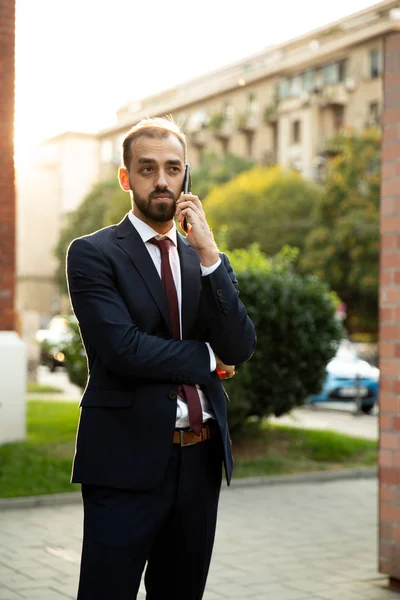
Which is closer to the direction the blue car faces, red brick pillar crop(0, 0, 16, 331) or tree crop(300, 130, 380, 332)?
the red brick pillar

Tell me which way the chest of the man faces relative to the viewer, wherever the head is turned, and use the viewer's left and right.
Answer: facing the viewer and to the right of the viewer

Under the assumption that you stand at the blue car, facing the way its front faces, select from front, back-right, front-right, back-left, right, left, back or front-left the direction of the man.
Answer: front

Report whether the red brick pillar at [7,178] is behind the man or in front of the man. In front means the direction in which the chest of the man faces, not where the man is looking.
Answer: behind

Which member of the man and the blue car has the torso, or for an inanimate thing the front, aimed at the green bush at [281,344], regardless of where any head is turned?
the blue car

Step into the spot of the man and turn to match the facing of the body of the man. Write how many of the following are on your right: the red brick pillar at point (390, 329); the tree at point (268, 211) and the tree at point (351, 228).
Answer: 0

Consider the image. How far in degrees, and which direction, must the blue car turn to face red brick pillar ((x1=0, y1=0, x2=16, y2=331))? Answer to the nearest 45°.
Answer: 0° — it already faces it

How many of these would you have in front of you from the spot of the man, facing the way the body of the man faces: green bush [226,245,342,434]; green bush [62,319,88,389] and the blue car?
0

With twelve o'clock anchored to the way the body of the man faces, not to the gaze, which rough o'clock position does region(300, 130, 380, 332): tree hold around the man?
The tree is roughly at 8 o'clock from the man.
